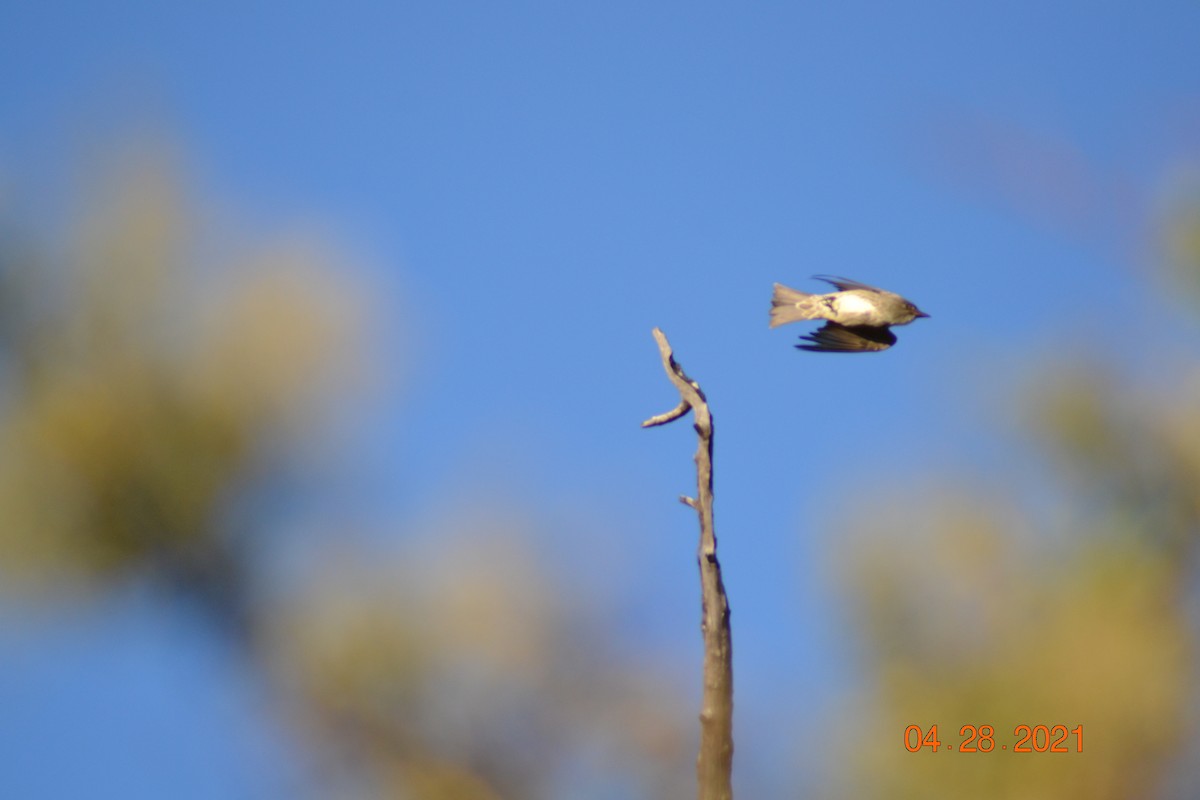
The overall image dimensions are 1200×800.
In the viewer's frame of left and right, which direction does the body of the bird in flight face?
facing to the right of the viewer
